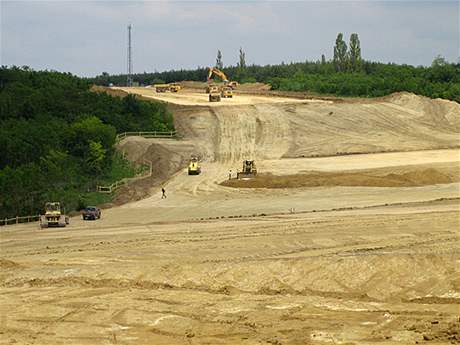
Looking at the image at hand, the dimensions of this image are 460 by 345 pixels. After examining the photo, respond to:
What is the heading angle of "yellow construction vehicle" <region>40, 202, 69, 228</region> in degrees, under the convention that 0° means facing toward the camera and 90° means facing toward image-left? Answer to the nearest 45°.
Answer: approximately 0°

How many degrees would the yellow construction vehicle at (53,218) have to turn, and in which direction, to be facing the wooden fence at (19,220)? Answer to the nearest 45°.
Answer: approximately 90° to its left
